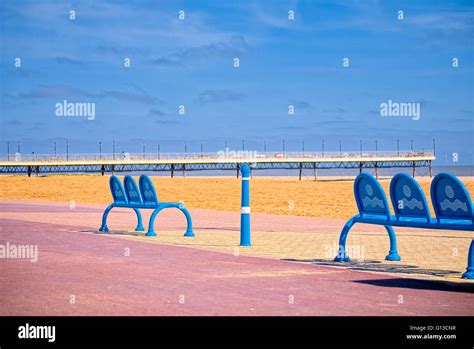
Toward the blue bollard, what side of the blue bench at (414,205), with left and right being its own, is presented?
left

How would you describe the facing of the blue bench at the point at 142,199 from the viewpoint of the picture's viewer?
facing away from the viewer and to the right of the viewer

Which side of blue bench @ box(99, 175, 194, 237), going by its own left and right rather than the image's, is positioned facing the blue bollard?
right

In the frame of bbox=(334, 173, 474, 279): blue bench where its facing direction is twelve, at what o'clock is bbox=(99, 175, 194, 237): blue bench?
bbox=(99, 175, 194, 237): blue bench is roughly at 9 o'clock from bbox=(334, 173, 474, 279): blue bench.
